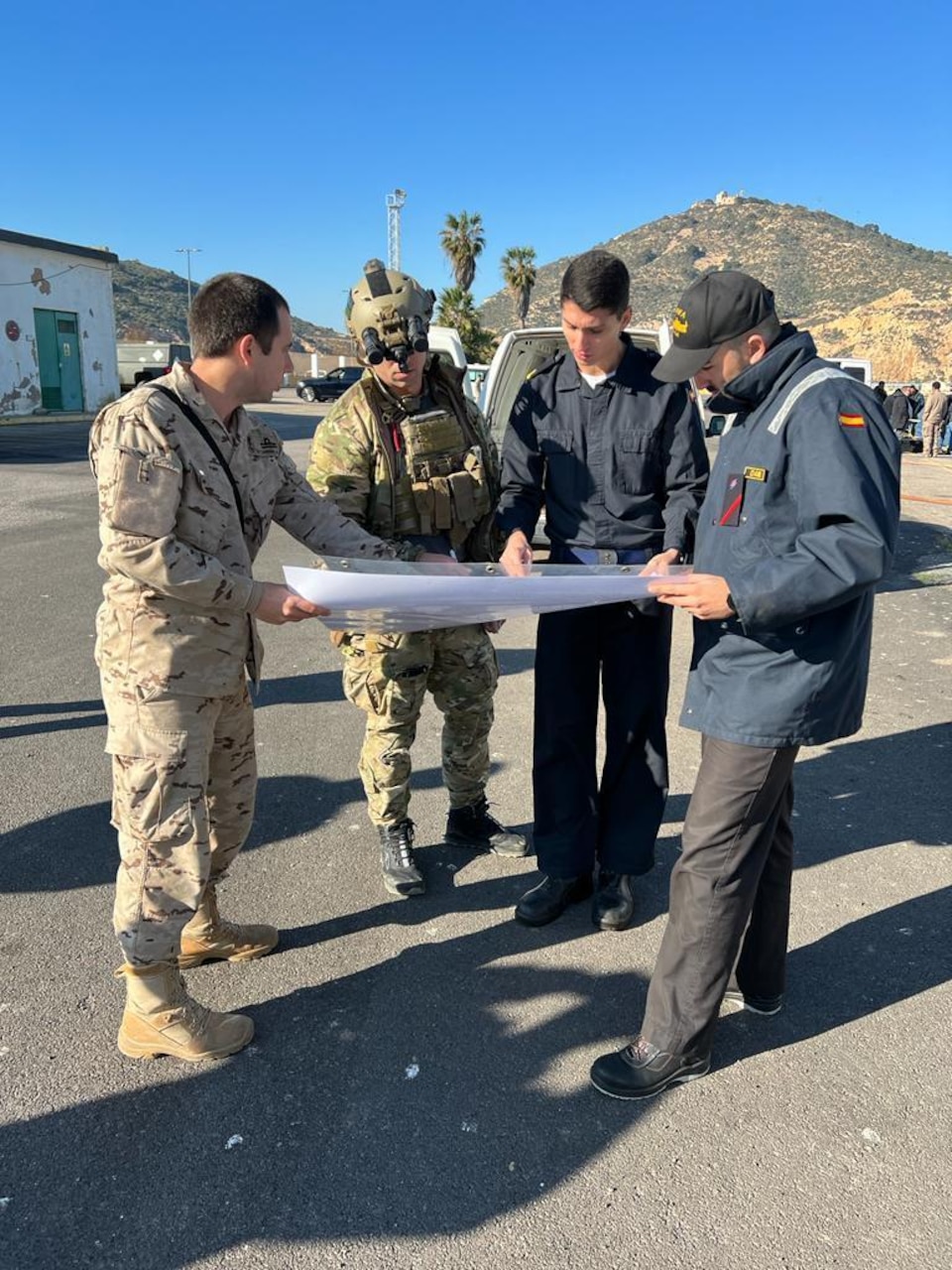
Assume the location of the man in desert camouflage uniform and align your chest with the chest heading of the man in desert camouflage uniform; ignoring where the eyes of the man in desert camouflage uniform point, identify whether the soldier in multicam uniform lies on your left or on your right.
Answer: on your left

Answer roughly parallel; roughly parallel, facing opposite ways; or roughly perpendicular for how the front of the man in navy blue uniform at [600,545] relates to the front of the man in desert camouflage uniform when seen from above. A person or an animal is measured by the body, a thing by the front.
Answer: roughly perpendicular

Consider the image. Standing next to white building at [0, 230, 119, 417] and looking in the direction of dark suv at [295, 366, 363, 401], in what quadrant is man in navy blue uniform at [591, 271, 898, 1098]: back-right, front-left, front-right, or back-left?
back-right

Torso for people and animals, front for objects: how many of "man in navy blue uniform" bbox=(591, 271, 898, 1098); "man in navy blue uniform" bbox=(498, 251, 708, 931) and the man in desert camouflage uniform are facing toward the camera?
1

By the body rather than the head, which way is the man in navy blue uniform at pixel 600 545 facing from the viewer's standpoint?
toward the camera

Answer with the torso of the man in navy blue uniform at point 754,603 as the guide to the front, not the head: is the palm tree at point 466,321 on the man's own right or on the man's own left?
on the man's own right

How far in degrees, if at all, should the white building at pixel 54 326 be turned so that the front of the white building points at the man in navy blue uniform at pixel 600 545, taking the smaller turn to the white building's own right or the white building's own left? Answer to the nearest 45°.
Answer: approximately 45° to the white building's own right

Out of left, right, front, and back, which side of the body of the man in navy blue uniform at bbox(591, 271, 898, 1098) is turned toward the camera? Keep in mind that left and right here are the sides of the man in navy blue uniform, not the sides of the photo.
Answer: left

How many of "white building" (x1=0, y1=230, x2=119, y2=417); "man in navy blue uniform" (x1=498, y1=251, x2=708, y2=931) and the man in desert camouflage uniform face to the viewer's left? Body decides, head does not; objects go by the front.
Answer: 0

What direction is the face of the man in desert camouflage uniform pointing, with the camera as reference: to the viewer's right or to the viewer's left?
to the viewer's right

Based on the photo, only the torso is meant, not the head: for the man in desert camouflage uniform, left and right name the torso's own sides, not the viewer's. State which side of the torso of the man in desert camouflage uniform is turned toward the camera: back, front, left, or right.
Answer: right

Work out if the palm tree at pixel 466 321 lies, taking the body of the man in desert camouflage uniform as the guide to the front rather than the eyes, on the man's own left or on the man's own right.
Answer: on the man's own left

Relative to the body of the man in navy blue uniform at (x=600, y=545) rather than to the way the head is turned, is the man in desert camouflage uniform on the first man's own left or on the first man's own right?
on the first man's own right

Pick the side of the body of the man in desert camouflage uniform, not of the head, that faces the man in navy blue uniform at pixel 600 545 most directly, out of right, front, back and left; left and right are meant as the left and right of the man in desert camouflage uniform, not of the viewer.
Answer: front

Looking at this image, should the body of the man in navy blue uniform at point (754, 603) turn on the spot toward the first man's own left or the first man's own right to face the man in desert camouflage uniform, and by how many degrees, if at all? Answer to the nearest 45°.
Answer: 0° — they already face them

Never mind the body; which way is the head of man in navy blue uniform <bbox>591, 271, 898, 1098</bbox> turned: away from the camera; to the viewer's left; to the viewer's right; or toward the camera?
to the viewer's left
